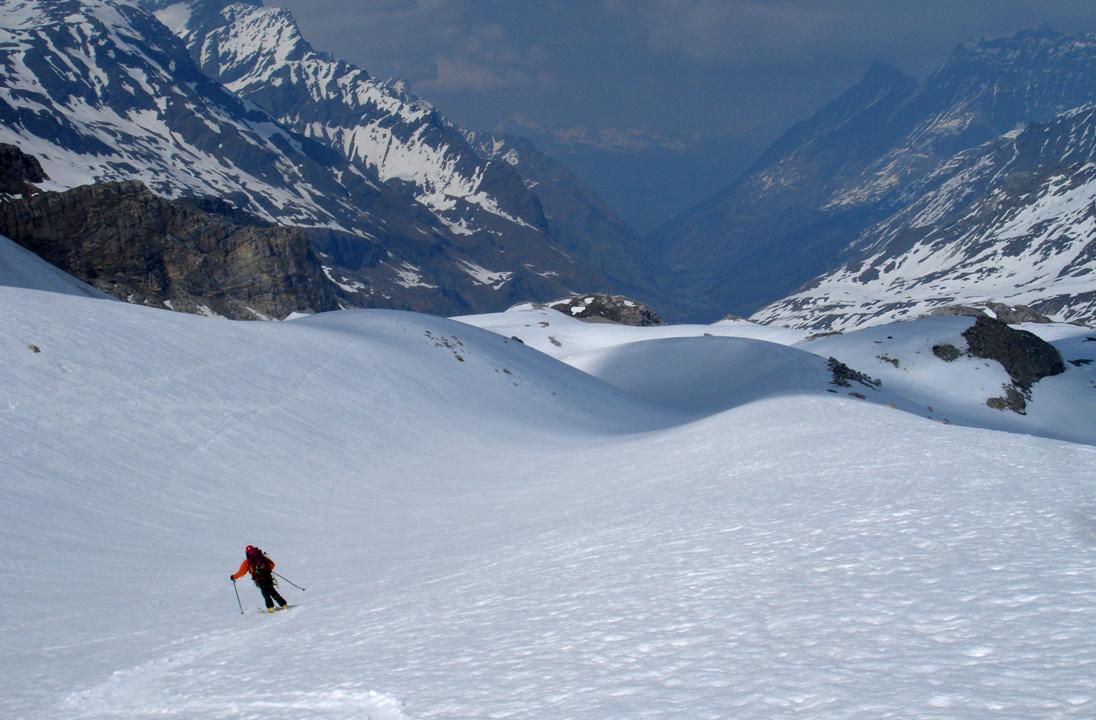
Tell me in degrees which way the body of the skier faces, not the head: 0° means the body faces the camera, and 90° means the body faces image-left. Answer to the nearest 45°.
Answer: approximately 135°
